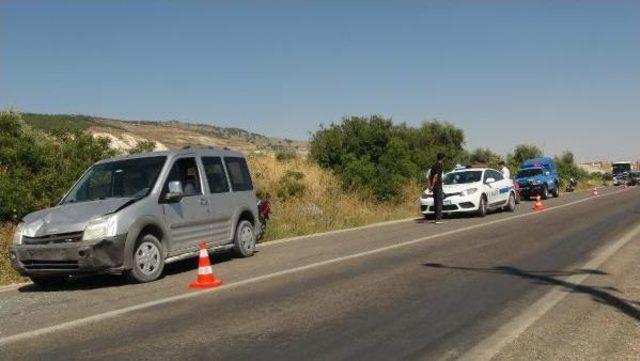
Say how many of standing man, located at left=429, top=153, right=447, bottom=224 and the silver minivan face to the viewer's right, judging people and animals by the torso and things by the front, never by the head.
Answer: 0

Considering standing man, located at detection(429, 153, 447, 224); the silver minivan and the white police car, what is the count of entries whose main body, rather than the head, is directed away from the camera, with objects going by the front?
0

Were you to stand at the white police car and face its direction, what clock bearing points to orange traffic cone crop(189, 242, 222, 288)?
The orange traffic cone is roughly at 11 o'clock from the white police car.

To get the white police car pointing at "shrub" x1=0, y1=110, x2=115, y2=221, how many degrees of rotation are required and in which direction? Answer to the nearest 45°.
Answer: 0° — it already faces it

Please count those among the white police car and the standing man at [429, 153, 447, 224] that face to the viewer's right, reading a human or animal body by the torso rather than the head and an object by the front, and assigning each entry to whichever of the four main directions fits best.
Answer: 0

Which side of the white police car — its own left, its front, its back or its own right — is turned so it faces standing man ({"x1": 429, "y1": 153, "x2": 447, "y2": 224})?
front

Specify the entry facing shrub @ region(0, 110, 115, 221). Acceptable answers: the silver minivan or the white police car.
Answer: the white police car

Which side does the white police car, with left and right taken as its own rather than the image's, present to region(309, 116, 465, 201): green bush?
right

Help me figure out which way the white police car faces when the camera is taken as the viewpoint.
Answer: facing the viewer and to the left of the viewer

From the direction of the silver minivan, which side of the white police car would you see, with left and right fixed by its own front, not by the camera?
front
